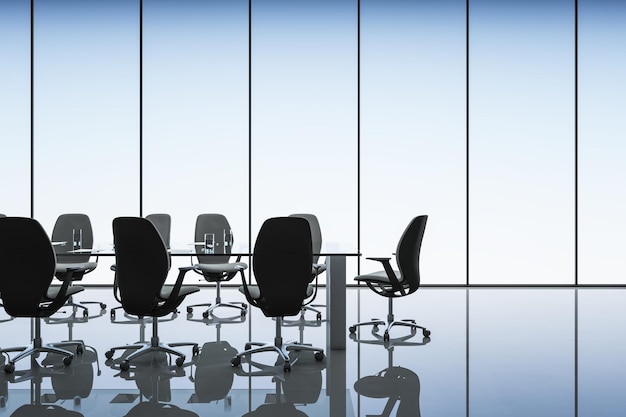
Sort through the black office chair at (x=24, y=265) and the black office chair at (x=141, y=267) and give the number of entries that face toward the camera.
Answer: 0

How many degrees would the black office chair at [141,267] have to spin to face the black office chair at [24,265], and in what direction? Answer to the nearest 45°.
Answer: approximately 135° to its left

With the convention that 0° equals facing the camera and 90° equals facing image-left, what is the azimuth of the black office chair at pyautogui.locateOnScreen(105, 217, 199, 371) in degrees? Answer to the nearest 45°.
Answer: approximately 225°

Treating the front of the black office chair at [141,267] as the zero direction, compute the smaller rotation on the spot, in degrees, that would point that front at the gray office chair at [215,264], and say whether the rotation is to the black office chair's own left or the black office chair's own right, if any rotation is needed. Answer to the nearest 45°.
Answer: approximately 45° to the black office chair's own left

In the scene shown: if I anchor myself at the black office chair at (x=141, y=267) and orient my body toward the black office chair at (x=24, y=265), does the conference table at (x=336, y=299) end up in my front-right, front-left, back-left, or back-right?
back-right

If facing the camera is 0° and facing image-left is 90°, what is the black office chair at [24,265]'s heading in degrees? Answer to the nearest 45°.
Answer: approximately 225°

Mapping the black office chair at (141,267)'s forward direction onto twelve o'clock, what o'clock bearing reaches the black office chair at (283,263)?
the black office chair at (283,263) is roughly at 2 o'clock from the black office chair at (141,267).

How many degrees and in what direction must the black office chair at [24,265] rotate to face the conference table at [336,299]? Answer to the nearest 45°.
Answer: approximately 45° to its right

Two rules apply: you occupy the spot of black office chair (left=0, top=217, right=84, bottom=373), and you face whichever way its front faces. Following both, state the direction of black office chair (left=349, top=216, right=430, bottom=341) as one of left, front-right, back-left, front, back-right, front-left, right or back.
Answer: front-right
